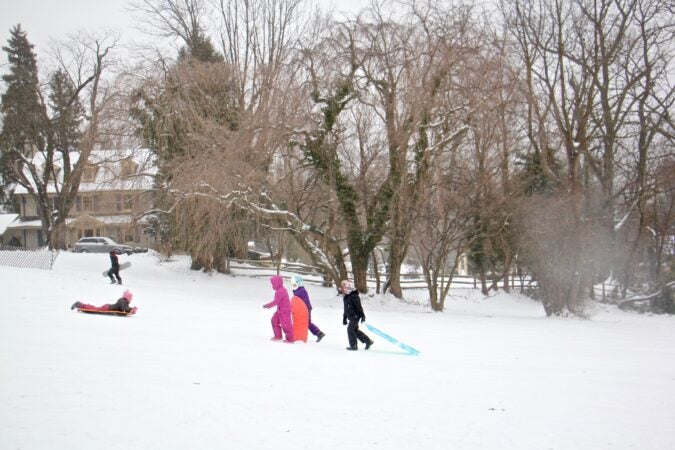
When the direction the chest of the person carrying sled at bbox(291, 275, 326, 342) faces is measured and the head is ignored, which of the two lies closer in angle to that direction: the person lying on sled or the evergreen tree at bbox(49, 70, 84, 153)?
the person lying on sled

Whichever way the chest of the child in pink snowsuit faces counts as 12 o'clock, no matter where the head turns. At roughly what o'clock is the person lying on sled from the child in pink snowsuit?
The person lying on sled is roughly at 1 o'clock from the child in pink snowsuit.

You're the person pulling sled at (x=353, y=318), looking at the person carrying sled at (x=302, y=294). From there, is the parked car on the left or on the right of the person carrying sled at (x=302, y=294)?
right

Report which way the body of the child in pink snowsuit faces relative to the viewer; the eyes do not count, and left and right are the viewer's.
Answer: facing to the left of the viewer

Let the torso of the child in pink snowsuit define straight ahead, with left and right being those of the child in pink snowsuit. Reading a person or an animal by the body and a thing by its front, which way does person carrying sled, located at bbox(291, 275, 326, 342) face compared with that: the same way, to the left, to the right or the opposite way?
the same way

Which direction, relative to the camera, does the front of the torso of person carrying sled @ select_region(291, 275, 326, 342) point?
to the viewer's left

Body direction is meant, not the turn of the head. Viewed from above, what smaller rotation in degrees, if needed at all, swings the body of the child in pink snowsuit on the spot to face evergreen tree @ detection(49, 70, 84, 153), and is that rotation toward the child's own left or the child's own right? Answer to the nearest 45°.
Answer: approximately 45° to the child's own right
